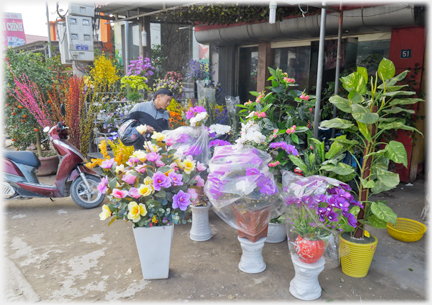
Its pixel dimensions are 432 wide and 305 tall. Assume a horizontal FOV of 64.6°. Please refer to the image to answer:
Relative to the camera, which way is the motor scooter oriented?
to the viewer's right

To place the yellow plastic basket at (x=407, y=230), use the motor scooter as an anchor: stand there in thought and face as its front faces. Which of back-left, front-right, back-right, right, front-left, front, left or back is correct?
front-right

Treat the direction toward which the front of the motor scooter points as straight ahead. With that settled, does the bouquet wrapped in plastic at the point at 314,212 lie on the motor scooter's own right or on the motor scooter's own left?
on the motor scooter's own right

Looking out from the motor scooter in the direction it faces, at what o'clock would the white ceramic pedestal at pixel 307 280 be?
The white ceramic pedestal is roughly at 2 o'clock from the motor scooter.

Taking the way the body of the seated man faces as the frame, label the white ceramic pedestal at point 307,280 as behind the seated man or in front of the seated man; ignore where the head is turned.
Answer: in front

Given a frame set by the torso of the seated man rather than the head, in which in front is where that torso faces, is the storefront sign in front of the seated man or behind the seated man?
behind

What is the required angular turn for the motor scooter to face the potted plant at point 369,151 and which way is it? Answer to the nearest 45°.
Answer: approximately 45° to its right

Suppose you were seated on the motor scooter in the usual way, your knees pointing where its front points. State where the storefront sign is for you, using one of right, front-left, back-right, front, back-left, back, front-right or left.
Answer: left

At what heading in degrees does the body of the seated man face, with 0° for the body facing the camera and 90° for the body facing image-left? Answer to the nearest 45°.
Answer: approximately 315°
